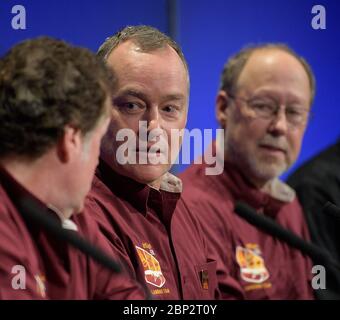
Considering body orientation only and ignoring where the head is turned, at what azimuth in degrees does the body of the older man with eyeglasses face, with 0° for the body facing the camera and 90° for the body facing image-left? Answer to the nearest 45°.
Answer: approximately 315°

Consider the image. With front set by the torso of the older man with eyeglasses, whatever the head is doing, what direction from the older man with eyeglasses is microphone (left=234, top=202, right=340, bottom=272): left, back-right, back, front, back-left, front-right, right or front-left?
front-right

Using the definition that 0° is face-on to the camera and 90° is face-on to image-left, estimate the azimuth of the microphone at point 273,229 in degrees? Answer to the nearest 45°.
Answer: approximately 90°

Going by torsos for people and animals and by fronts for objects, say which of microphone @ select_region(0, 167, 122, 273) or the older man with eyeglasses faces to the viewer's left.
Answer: the microphone

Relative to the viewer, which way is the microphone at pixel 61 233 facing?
to the viewer's left

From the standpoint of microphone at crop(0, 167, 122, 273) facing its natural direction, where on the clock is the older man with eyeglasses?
The older man with eyeglasses is roughly at 4 o'clock from the microphone.
